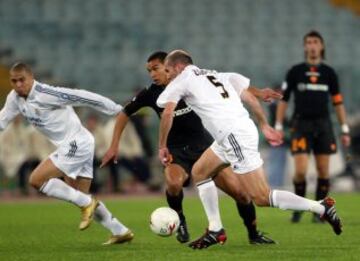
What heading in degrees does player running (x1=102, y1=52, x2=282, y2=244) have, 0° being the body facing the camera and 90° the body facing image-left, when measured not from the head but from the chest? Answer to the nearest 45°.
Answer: approximately 0°

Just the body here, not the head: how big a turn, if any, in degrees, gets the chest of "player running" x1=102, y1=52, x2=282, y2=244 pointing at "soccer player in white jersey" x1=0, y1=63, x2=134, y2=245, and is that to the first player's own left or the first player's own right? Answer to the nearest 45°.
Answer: approximately 90° to the first player's own right
